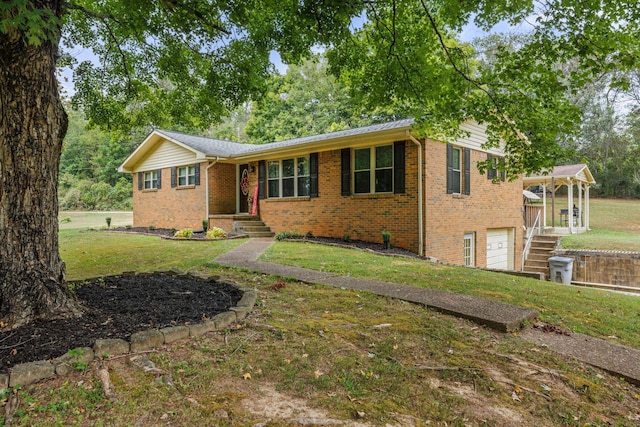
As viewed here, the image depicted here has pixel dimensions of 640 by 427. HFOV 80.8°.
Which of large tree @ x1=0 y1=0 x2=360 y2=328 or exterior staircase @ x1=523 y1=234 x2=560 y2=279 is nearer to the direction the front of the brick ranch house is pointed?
the large tree

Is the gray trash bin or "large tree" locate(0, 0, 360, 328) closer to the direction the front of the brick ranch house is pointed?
the large tree

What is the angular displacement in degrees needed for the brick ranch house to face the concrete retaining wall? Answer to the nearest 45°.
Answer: approximately 135° to its left

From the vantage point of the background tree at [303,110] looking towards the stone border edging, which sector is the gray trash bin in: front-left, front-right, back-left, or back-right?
front-left

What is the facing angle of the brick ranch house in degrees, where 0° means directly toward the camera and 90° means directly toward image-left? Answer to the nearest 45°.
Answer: approximately 45°

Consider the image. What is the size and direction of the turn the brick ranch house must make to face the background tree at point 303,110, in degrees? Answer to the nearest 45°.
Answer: approximately 135° to its right

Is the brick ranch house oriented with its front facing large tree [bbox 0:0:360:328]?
yes

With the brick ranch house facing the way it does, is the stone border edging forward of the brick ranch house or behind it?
forward
